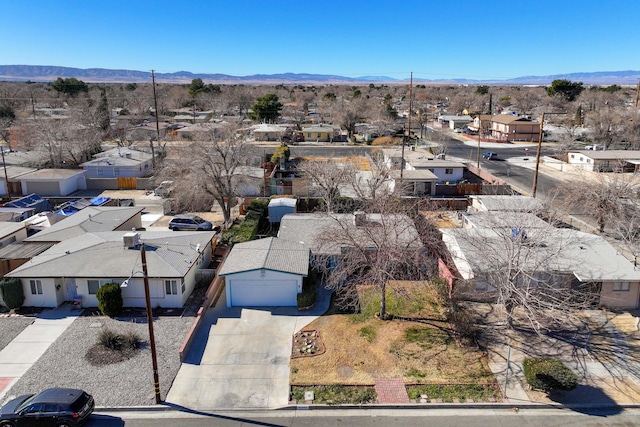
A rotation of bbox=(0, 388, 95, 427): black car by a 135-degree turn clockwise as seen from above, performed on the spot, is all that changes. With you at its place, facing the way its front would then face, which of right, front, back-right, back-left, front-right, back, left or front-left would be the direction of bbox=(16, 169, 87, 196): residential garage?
left

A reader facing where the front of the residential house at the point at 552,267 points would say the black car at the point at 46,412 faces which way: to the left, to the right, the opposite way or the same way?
to the right

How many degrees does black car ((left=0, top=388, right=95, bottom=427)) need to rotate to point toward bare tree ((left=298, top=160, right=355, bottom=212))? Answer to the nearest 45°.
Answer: approximately 90° to its right

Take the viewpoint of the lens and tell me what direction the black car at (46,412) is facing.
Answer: facing away from the viewer and to the left of the viewer

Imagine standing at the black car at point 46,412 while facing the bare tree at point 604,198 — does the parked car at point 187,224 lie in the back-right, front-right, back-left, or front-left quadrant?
front-left

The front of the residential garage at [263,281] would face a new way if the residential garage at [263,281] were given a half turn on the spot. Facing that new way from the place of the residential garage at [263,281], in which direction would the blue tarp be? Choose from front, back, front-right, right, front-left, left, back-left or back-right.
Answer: front-left

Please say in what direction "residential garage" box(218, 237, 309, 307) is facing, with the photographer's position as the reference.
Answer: facing the viewer

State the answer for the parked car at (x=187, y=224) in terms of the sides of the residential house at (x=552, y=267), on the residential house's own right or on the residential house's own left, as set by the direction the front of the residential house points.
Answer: on the residential house's own right

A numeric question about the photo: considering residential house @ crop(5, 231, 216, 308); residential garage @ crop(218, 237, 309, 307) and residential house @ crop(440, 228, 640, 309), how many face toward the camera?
3

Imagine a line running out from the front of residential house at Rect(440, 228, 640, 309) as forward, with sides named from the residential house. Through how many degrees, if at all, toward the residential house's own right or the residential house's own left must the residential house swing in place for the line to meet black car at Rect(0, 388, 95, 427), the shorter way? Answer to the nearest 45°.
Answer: approximately 45° to the residential house's own right

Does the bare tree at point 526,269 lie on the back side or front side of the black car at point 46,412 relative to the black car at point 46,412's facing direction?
on the back side

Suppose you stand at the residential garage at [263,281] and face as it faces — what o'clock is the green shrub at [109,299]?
The green shrub is roughly at 3 o'clock from the residential garage.

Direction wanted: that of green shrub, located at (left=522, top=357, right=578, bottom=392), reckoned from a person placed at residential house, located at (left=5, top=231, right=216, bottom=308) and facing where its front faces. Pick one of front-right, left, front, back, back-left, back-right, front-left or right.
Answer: front-left

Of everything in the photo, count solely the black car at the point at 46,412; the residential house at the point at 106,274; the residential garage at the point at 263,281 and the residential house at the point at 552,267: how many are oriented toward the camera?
3

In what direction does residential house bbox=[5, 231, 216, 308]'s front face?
toward the camera

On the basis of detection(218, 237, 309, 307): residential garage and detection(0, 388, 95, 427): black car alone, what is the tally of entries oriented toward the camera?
1

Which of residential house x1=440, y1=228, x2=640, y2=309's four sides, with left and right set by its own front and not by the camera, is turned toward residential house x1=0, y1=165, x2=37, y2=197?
right

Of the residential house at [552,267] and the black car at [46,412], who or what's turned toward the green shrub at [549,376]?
the residential house
